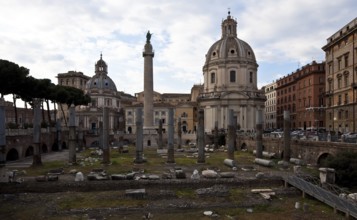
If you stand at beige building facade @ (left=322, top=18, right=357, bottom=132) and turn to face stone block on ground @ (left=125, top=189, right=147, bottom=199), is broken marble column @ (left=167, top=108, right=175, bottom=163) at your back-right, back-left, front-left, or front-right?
front-right

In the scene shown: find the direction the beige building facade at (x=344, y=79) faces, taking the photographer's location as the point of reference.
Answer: facing the viewer and to the left of the viewer

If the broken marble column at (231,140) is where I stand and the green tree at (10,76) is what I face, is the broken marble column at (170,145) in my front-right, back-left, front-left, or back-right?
front-left

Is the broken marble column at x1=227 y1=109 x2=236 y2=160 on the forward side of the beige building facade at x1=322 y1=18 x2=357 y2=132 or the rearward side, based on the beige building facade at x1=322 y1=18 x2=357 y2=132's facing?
on the forward side

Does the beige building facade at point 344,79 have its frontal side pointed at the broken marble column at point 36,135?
yes

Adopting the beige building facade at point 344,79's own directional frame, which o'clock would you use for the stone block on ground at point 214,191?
The stone block on ground is roughly at 11 o'clock from the beige building facade.

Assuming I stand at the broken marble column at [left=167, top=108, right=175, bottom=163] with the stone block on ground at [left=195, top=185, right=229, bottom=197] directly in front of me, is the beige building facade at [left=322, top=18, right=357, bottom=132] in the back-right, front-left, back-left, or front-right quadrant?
back-left

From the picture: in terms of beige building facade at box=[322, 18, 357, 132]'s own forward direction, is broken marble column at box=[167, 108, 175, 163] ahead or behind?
ahead

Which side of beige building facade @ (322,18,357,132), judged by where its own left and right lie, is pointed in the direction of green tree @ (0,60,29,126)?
front
